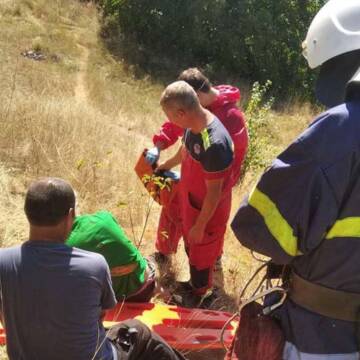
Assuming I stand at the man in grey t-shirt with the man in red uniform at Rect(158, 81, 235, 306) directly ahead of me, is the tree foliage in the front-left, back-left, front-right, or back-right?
front-left

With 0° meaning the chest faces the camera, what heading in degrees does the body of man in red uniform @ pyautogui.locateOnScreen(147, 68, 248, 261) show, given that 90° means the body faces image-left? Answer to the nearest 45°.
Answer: approximately 90°

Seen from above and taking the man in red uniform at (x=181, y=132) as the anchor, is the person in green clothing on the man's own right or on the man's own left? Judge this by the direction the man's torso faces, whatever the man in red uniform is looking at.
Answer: on the man's own left

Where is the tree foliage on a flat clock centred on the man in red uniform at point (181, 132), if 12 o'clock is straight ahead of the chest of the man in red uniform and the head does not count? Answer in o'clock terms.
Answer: The tree foliage is roughly at 3 o'clock from the man in red uniform.

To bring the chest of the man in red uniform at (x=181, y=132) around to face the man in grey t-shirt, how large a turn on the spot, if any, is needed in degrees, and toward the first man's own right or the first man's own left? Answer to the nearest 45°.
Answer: approximately 90° to the first man's own left

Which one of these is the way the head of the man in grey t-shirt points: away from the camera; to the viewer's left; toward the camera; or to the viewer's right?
away from the camera
